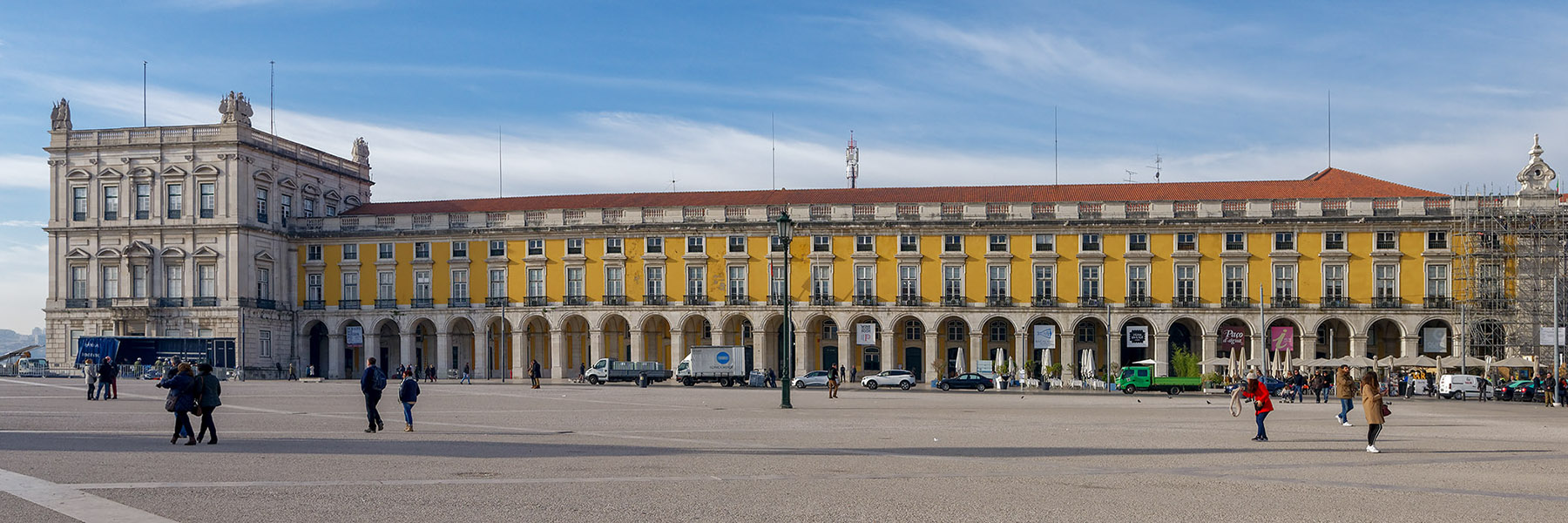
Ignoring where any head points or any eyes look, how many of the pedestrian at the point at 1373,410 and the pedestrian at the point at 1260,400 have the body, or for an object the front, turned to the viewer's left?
1

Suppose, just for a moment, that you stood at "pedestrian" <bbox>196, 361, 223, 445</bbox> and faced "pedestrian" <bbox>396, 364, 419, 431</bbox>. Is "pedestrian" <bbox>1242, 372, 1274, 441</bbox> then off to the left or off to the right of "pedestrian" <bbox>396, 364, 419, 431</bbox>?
right

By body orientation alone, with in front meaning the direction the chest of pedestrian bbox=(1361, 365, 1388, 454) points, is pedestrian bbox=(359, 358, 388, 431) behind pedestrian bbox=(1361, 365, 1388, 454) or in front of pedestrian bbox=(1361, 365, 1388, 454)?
behind

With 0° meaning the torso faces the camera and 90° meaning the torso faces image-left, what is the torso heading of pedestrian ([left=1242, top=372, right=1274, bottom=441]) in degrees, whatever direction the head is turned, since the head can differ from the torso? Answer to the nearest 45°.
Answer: approximately 90°

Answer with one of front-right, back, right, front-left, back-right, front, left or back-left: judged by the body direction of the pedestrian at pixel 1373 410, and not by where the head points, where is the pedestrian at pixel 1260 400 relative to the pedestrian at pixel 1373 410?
back-left

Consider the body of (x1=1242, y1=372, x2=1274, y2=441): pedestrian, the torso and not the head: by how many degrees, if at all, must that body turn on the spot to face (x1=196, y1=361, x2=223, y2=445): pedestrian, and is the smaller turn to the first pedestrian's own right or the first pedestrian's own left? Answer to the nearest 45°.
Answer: approximately 45° to the first pedestrian's own left
